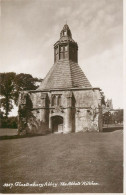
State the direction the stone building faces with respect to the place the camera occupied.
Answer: facing the viewer
